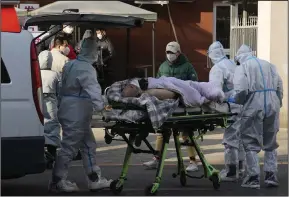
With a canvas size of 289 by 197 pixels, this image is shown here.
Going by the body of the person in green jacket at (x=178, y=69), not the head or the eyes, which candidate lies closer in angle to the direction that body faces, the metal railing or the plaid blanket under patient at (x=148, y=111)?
the plaid blanket under patient

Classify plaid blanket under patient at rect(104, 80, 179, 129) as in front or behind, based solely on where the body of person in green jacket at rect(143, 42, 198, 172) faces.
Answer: in front

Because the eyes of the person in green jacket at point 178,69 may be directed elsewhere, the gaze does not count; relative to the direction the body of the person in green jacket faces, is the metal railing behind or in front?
behind

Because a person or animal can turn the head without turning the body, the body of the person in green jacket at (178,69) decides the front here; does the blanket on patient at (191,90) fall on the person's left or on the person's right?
on the person's left

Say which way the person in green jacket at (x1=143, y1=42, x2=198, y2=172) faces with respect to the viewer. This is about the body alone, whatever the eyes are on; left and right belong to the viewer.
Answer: facing the viewer and to the left of the viewer

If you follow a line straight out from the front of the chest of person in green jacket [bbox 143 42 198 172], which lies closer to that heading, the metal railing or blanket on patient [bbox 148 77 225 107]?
the blanket on patient
